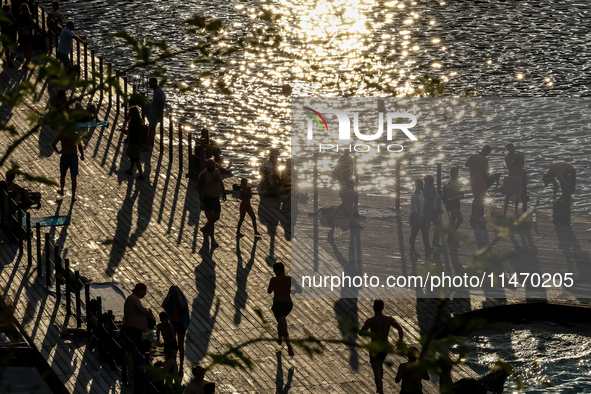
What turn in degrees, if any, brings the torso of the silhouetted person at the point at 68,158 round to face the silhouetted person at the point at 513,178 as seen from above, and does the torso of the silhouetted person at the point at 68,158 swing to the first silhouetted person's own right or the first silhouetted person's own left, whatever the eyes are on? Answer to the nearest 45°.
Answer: approximately 135° to the first silhouetted person's own left

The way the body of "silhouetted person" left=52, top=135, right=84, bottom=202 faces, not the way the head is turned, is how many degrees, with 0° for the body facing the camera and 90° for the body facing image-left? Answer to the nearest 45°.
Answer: approximately 180°

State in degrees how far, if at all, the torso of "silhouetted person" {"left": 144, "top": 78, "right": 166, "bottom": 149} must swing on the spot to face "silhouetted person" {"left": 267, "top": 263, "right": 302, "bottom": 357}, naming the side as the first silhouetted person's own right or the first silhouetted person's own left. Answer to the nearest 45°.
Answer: approximately 90° to the first silhouetted person's own left
